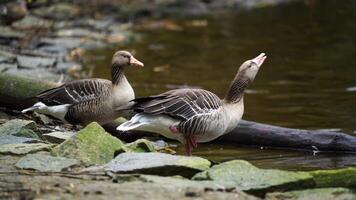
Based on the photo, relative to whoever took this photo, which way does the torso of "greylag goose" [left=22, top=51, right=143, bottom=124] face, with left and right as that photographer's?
facing to the right of the viewer

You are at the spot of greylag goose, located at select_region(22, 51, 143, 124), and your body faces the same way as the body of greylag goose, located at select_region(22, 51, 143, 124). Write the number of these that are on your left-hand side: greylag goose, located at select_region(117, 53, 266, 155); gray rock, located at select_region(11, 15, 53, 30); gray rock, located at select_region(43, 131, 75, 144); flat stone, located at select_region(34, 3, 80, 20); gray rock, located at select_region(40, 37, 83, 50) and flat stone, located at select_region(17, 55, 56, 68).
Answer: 4

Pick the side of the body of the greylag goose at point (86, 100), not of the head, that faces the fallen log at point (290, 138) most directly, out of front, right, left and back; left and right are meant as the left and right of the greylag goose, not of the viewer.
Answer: front

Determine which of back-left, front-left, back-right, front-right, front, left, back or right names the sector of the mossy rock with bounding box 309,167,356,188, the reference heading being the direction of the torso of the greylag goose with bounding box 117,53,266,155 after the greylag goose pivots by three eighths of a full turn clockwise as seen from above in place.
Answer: left

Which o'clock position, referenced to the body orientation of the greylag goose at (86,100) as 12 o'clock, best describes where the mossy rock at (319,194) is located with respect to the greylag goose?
The mossy rock is roughly at 2 o'clock from the greylag goose.

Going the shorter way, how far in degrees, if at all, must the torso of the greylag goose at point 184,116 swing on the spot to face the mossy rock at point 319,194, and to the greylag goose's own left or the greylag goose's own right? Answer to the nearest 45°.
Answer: approximately 45° to the greylag goose's own right

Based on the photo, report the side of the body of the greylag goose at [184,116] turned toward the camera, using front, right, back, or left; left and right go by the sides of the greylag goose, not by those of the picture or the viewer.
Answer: right

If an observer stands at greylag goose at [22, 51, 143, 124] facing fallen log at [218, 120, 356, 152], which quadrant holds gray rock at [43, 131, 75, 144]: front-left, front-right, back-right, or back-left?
back-right

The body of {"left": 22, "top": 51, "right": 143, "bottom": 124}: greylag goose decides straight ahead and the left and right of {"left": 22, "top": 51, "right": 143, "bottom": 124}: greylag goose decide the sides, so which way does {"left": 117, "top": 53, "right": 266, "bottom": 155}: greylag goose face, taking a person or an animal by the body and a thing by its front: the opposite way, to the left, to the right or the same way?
the same way

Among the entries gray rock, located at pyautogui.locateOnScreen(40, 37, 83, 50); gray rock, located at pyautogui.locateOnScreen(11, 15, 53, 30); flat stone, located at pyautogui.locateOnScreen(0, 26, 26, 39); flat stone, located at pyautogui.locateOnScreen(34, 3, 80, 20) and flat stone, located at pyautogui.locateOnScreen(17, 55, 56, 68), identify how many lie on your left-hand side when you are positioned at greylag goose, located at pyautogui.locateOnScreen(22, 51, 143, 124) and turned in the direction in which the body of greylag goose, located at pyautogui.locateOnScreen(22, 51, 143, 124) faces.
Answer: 5

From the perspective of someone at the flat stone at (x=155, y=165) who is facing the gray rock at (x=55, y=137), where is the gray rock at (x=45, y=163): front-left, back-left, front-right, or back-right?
front-left

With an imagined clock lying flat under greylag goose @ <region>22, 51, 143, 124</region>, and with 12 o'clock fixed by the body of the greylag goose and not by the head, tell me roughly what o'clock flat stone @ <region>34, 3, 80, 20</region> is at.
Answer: The flat stone is roughly at 9 o'clock from the greylag goose.

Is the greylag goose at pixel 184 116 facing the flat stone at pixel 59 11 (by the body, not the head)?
no

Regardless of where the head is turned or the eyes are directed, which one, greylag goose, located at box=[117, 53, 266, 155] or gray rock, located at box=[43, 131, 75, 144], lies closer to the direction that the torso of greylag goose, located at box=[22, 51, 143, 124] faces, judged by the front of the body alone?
the greylag goose

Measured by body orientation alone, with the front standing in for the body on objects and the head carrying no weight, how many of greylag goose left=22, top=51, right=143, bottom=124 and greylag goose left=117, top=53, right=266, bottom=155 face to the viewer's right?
2

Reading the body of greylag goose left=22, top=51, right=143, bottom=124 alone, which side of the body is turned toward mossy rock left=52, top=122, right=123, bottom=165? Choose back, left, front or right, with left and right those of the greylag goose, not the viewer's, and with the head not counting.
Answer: right

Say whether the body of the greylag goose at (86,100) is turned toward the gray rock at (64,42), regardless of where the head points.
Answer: no
